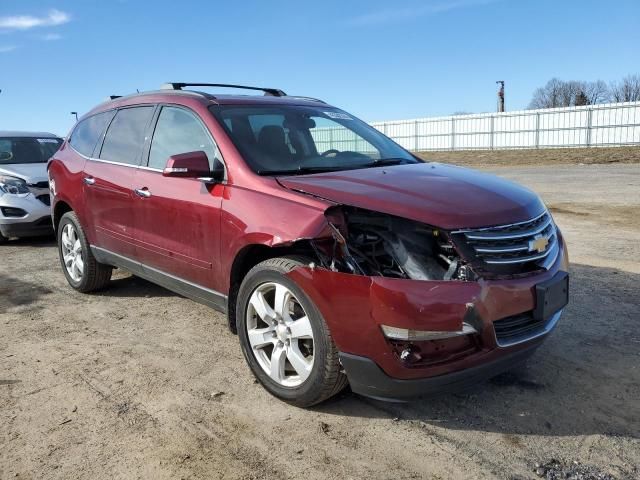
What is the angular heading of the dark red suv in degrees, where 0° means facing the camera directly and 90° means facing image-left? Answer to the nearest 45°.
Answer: approximately 315°

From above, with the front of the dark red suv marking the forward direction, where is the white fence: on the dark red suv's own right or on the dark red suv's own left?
on the dark red suv's own left
